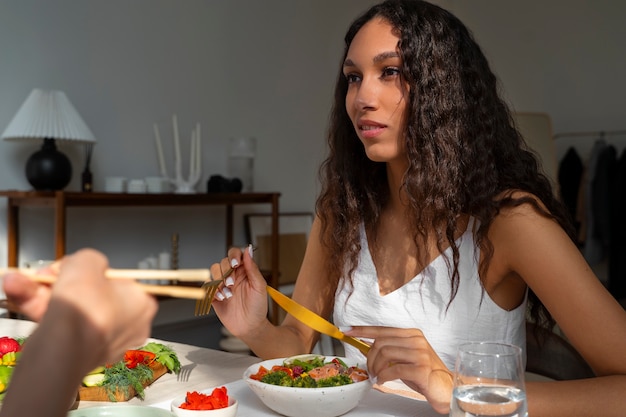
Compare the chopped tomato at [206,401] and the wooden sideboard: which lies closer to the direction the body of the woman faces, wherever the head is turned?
the chopped tomato

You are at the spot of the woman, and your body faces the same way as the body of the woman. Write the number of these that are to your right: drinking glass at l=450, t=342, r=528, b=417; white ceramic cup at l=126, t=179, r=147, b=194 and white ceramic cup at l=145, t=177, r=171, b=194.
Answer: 2

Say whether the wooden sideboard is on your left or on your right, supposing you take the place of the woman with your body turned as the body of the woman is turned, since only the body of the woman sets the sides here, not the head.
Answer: on your right

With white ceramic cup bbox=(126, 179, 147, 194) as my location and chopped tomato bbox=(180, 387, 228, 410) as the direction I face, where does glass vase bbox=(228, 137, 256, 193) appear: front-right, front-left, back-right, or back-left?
back-left

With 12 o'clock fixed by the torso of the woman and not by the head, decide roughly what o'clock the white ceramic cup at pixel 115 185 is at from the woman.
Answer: The white ceramic cup is roughly at 3 o'clock from the woman.

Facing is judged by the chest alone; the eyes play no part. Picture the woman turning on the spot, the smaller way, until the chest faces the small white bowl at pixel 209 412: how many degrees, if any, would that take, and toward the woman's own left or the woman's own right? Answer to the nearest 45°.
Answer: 0° — they already face it

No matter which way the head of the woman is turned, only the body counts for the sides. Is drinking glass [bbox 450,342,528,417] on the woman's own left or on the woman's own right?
on the woman's own left

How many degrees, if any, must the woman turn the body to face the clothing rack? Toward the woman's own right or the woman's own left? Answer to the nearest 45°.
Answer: approximately 135° to the woman's own right

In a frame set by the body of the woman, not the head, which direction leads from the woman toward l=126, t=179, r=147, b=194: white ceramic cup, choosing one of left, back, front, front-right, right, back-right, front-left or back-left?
right

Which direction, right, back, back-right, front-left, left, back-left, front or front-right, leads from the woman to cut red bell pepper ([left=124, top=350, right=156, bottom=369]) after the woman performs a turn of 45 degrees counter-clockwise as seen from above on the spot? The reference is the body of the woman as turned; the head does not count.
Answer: front-right

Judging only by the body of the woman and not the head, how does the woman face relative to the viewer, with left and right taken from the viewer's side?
facing the viewer and to the left of the viewer
